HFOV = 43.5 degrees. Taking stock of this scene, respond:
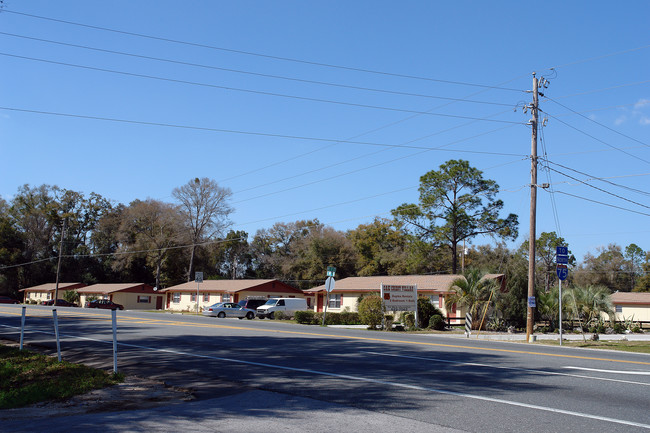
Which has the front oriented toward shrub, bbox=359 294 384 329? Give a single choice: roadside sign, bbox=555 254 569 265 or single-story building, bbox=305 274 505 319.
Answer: the single-story building

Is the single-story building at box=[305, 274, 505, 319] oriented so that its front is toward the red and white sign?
yes

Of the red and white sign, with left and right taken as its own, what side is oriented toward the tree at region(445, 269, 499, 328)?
left

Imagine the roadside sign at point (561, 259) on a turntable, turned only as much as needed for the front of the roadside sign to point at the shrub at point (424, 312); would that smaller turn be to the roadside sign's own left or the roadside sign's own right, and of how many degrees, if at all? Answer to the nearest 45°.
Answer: approximately 135° to the roadside sign's own right

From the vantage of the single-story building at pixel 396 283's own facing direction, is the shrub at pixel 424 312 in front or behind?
in front

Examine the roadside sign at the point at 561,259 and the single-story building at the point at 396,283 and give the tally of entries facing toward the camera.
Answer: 2

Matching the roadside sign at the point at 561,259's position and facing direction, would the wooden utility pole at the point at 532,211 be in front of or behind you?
behind

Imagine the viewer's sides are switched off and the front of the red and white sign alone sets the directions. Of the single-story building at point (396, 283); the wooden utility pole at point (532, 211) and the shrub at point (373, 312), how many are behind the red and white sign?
1

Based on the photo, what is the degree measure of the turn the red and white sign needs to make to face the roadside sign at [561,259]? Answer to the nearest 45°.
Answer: approximately 45° to its left
